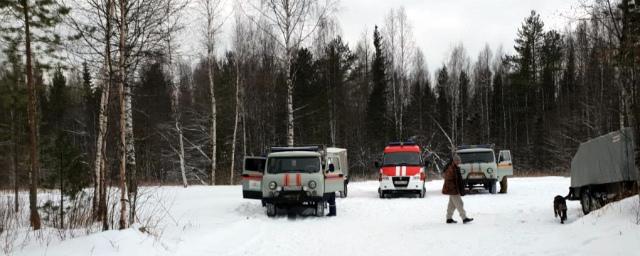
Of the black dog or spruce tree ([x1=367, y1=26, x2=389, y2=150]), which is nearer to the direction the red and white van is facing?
the black dog

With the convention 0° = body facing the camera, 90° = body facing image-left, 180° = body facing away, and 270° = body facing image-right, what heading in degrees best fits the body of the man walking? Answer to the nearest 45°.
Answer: approximately 270°

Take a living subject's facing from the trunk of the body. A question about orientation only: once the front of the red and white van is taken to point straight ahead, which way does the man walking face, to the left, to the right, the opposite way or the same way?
to the left

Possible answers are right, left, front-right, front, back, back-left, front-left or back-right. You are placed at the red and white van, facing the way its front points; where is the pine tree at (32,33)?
front-right

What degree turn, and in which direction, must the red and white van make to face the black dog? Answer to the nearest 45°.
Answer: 0° — it already faces it
